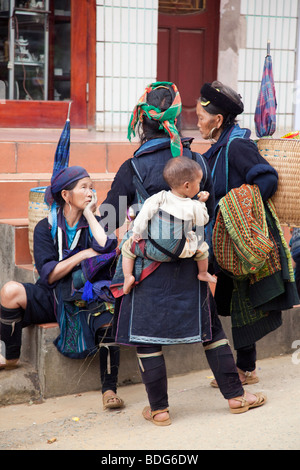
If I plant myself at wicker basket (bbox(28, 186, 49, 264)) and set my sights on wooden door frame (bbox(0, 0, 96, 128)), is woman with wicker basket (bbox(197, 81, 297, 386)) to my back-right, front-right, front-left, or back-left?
back-right

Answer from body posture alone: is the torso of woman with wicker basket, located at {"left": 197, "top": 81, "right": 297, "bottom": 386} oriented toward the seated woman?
yes

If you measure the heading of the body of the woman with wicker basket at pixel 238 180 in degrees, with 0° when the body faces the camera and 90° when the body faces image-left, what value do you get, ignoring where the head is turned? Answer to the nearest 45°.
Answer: approximately 90°

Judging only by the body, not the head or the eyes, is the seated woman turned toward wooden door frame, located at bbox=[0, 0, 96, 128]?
no

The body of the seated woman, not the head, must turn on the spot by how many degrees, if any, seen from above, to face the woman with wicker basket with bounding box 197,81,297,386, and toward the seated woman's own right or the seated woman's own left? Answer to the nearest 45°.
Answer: approximately 45° to the seated woman's own left

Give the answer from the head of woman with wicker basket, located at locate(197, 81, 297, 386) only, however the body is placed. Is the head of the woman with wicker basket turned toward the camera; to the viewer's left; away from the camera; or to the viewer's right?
to the viewer's left

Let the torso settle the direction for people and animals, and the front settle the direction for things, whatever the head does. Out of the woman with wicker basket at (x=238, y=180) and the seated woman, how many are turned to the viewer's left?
1

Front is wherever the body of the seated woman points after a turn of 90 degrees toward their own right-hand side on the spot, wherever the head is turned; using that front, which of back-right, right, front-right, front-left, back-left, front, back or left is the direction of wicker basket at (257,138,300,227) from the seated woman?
back-left
